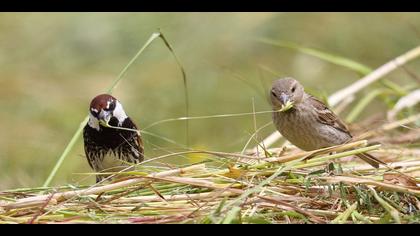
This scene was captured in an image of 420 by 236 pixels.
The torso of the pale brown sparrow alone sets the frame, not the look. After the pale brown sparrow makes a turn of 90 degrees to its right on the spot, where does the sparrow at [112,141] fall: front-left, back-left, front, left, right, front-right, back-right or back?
front-left

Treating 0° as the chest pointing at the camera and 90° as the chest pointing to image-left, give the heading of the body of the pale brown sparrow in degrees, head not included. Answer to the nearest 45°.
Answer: approximately 45°
